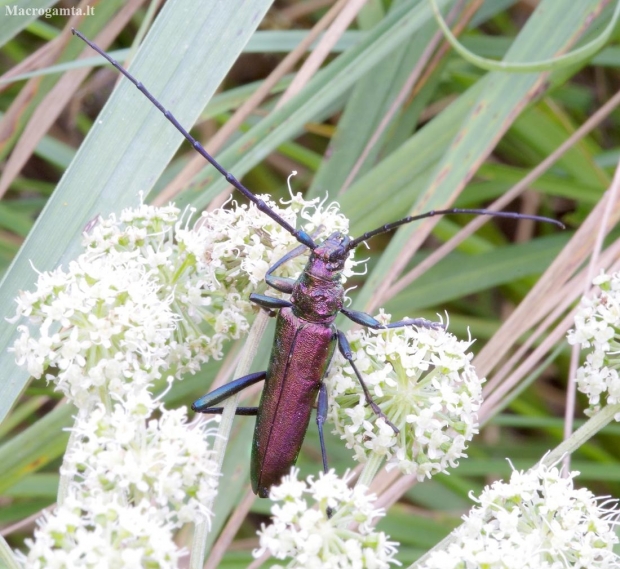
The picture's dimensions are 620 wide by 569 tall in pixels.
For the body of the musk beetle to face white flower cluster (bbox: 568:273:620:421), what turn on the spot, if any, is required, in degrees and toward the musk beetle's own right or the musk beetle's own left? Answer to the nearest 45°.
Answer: approximately 135° to the musk beetle's own right

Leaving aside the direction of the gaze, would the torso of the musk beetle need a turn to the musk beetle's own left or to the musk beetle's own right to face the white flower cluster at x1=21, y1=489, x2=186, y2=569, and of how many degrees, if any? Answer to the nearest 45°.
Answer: approximately 180°

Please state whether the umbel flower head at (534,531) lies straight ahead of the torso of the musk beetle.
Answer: no

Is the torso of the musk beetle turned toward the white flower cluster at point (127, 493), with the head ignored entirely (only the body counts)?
no

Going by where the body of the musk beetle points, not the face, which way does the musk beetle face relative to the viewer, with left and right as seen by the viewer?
facing away from the viewer
